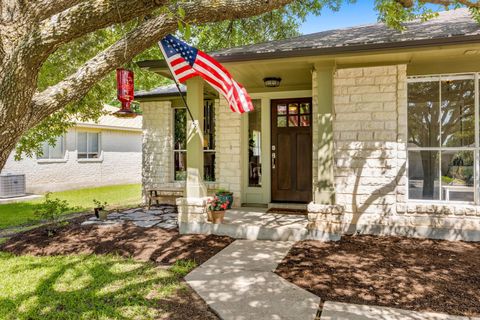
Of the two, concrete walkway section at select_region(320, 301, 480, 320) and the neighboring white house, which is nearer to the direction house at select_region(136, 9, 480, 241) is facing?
the concrete walkway section

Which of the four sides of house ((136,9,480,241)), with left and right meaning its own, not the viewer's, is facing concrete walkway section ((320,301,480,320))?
front

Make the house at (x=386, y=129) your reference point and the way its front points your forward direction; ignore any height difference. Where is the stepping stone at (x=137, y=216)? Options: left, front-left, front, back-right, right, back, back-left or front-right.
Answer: right

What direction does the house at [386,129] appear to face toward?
toward the camera

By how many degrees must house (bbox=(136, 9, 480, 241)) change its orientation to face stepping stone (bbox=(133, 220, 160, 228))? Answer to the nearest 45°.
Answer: approximately 90° to its right

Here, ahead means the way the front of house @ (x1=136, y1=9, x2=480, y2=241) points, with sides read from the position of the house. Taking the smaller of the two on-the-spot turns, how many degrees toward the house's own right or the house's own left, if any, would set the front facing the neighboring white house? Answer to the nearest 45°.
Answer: approximately 135° to the house's own right

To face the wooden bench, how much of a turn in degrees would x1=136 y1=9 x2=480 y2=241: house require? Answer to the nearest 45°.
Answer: approximately 90° to its right

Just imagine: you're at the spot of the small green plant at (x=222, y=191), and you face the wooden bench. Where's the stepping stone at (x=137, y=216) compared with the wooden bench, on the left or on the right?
left

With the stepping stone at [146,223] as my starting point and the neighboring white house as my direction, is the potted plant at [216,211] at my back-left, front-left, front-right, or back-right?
back-right

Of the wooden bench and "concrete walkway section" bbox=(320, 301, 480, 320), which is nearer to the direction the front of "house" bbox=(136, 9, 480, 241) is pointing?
the concrete walkway section

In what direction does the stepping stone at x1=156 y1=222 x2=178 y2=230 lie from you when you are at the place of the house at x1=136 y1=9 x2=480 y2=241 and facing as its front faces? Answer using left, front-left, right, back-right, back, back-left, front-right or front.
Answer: right
